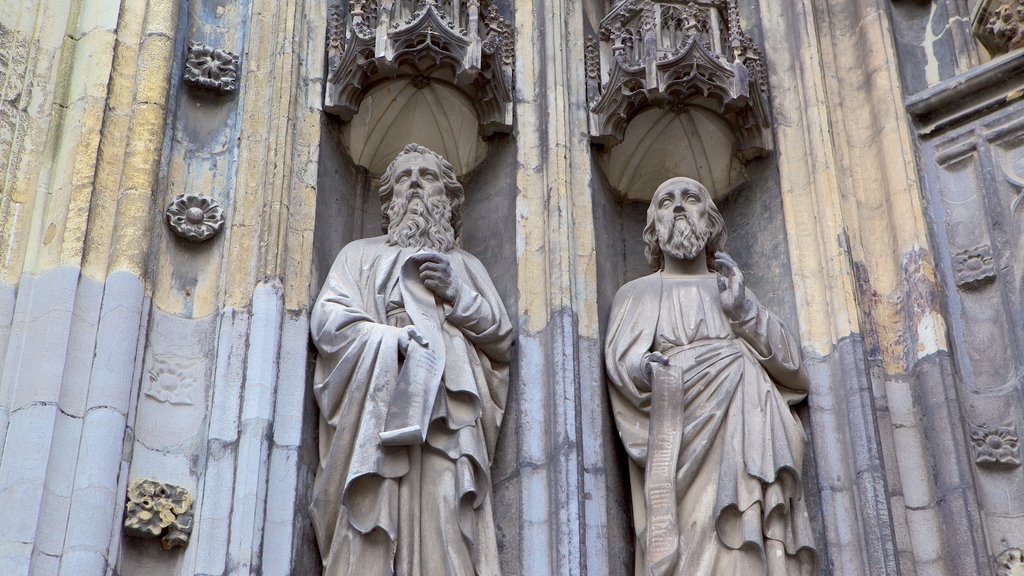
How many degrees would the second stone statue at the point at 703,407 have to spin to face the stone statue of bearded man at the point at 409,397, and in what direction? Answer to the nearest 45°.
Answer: approximately 90° to its right

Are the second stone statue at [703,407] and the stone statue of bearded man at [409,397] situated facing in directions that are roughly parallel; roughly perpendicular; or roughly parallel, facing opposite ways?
roughly parallel

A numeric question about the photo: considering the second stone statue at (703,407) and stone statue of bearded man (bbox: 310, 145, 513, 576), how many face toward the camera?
2

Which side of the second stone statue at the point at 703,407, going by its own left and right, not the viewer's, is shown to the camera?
front

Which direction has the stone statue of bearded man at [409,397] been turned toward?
toward the camera

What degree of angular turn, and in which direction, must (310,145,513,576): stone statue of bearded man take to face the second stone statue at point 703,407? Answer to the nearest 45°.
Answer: approximately 90° to its left
